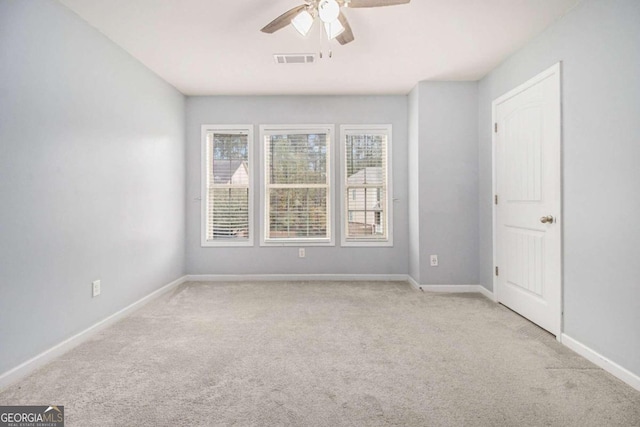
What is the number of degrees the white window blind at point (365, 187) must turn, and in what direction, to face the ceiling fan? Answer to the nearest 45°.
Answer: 0° — it already faces it

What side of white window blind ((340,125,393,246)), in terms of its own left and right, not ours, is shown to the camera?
front

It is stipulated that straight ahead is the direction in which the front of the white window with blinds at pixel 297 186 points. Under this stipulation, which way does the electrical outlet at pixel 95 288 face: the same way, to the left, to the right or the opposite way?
to the left

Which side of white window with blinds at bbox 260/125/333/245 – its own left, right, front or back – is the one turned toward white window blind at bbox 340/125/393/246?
left

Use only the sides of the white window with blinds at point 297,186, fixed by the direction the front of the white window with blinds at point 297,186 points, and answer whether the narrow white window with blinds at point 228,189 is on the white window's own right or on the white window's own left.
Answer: on the white window's own right

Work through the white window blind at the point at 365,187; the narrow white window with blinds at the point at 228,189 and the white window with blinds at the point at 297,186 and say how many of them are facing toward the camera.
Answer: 3

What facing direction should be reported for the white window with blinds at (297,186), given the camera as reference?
facing the viewer

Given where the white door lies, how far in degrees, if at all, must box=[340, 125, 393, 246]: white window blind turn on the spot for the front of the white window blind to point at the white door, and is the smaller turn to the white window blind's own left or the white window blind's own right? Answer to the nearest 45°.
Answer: approximately 45° to the white window blind's own left

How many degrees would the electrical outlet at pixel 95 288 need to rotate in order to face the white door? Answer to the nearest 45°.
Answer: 0° — it already faces it

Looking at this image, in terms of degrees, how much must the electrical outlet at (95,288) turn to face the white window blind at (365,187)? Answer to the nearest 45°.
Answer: approximately 45° to its left
